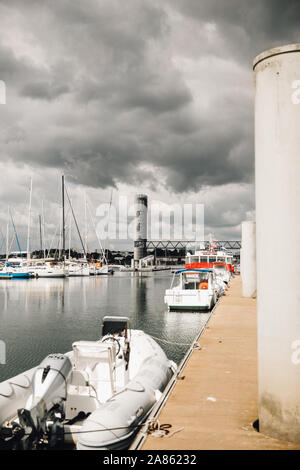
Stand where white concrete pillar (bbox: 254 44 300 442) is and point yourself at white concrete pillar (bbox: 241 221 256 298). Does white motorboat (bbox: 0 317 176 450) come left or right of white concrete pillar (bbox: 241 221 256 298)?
left

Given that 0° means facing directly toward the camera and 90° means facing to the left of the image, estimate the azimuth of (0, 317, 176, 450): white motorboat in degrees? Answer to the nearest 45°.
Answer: approximately 225°

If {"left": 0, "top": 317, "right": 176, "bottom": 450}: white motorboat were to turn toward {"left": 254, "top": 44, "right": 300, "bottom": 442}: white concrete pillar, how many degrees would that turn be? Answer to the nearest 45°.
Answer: approximately 90° to its right

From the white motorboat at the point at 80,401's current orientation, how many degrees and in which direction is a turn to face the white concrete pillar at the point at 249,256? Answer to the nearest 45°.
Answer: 0° — it already faces it
